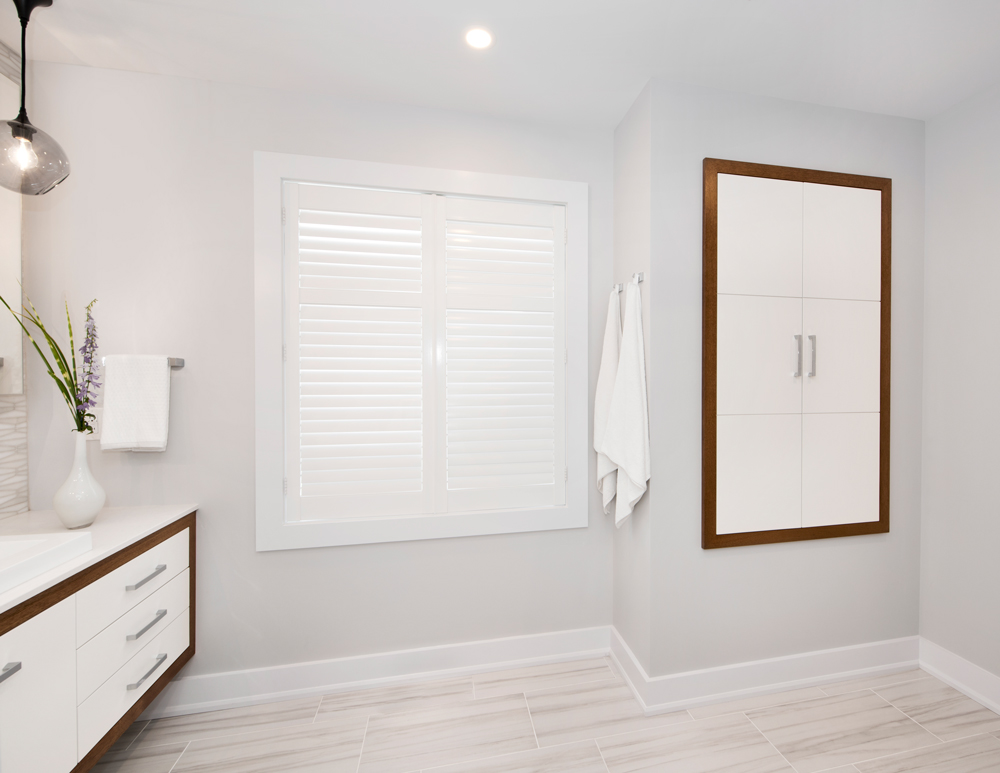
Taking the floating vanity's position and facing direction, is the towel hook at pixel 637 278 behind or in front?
in front

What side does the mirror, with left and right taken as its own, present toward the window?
front

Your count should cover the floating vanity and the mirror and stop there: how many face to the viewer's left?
0

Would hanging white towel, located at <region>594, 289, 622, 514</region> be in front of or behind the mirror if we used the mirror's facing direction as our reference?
in front

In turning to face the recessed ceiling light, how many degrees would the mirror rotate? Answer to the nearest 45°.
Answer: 0° — it already faces it

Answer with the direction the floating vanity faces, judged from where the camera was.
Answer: facing the viewer and to the right of the viewer
